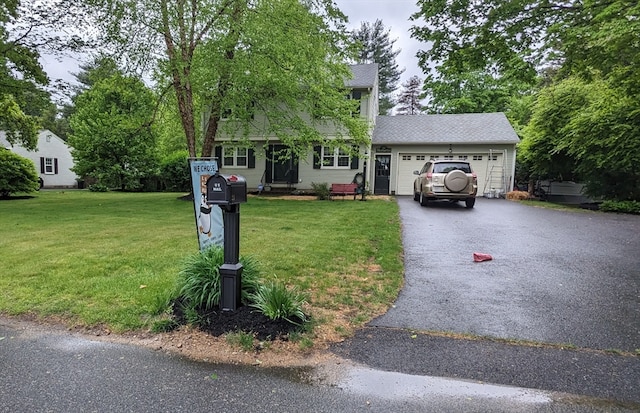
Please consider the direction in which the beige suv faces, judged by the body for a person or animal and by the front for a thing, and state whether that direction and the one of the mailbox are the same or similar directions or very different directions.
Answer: very different directions

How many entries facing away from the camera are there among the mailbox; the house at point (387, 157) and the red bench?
0

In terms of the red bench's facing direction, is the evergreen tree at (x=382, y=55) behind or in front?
behind

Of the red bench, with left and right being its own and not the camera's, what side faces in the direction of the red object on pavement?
front

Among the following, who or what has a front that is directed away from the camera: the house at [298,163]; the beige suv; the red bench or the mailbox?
the beige suv

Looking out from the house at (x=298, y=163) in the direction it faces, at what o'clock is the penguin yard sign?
The penguin yard sign is roughly at 12 o'clock from the house.

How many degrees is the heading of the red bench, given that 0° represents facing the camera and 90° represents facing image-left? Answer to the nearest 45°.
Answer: approximately 0°

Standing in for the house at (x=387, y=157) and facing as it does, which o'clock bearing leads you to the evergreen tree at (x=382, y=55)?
The evergreen tree is roughly at 6 o'clock from the house.

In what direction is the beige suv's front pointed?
away from the camera

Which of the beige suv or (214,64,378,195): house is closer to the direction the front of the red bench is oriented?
the beige suv

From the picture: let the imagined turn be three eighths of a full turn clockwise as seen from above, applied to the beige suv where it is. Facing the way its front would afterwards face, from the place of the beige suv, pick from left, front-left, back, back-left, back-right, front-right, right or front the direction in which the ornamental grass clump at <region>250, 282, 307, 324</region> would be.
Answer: front-right

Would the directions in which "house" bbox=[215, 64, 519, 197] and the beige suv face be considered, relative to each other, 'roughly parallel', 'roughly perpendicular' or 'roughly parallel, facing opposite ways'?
roughly parallel, facing opposite ways

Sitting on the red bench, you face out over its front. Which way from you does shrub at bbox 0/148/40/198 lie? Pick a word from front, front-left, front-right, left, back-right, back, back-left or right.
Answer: right

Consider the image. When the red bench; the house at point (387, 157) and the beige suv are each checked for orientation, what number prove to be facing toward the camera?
2

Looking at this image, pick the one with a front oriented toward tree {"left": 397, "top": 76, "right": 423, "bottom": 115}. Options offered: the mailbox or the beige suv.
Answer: the beige suv

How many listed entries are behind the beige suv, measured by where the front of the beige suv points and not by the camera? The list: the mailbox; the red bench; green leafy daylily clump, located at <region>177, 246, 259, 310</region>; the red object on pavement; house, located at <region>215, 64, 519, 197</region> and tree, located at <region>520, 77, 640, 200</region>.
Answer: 3

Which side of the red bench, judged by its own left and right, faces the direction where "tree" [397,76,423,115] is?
back

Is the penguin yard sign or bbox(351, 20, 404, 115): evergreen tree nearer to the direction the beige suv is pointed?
the evergreen tree

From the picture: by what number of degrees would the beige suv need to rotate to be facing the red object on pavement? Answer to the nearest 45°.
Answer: approximately 180°

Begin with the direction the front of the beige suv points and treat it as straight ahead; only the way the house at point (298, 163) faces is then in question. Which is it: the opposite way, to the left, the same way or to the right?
the opposite way

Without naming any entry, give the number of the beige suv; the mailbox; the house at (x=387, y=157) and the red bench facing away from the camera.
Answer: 1

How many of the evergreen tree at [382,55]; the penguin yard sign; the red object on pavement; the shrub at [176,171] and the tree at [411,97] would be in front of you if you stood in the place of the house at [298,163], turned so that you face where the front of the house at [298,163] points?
2
